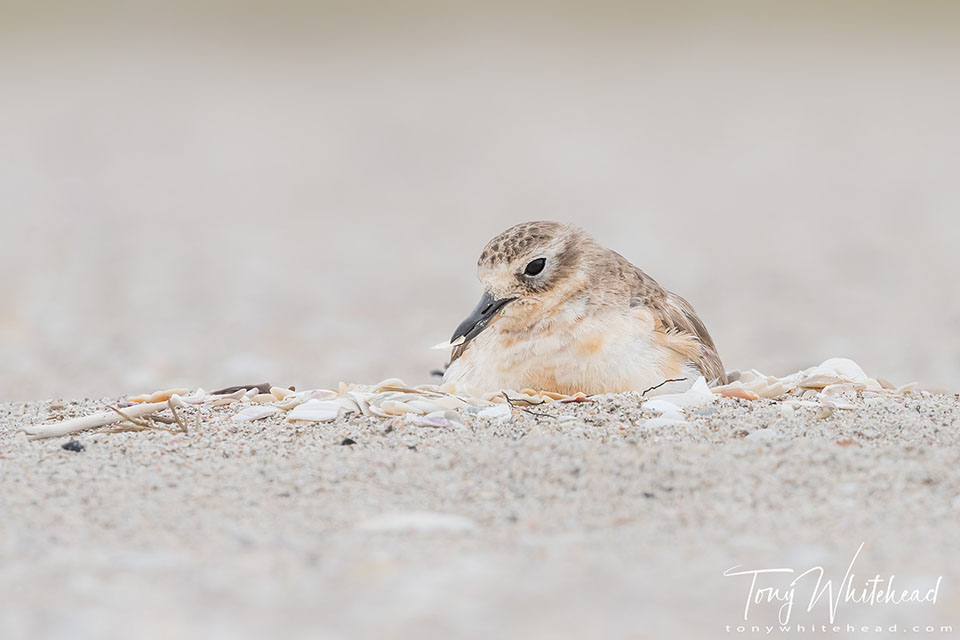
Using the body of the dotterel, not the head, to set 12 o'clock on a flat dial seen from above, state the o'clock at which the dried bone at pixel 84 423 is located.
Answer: The dried bone is roughly at 1 o'clock from the dotterel.

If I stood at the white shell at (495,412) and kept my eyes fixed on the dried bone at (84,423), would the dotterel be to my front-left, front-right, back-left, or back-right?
back-right

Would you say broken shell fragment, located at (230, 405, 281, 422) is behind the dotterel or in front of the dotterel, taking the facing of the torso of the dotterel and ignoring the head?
in front

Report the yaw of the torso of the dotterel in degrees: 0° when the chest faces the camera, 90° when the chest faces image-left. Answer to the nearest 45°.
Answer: approximately 45°

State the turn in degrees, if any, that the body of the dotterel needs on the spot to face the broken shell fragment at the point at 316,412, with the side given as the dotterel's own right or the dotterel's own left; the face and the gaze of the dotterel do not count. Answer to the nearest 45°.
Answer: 0° — it already faces it
